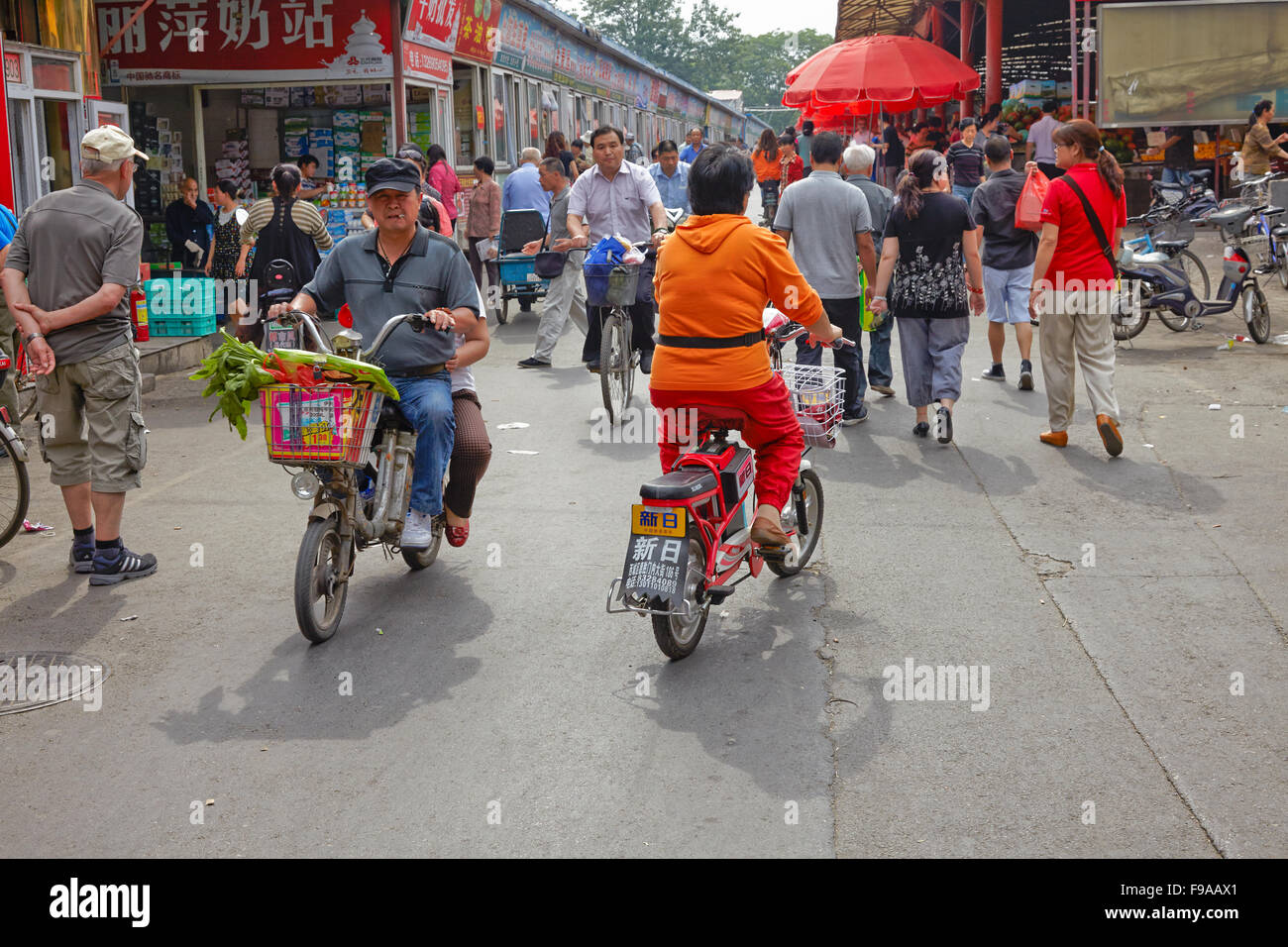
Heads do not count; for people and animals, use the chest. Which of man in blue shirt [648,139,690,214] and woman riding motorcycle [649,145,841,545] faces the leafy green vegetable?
the man in blue shirt

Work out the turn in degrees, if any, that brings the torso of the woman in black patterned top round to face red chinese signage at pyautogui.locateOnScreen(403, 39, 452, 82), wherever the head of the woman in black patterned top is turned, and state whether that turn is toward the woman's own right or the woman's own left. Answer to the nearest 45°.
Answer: approximately 45° to the woman's own left

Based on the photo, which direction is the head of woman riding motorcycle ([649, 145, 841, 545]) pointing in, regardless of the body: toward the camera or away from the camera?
away from the camera

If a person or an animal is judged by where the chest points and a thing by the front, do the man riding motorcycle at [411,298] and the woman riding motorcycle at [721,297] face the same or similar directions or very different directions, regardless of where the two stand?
very different directions

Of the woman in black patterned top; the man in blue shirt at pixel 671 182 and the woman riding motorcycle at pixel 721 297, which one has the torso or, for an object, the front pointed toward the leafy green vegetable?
the man in blue shirt

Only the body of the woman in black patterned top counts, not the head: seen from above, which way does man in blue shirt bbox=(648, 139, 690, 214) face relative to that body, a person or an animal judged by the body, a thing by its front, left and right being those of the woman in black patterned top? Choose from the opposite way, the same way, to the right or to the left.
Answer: the opposite way

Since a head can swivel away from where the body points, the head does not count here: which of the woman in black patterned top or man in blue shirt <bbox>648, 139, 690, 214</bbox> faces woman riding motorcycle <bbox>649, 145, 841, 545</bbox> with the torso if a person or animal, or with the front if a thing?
the man in blue shirt

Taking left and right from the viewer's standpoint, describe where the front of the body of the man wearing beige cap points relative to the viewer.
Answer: facing away from the viewer and to the right of the viewer

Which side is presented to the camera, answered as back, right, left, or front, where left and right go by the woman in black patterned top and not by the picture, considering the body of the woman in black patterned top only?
back
